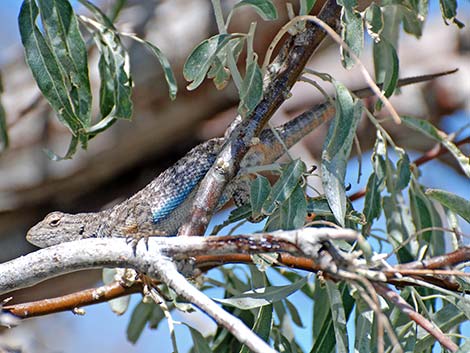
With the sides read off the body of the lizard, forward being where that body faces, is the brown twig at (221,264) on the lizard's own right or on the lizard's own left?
on the lizard's own left

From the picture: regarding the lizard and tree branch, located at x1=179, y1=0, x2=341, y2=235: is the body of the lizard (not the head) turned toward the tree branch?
no

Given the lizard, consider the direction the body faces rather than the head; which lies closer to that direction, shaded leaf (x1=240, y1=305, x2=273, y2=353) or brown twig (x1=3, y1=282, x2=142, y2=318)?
the brown twig

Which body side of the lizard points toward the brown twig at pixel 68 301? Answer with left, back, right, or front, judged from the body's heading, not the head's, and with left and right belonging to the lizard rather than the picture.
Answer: front

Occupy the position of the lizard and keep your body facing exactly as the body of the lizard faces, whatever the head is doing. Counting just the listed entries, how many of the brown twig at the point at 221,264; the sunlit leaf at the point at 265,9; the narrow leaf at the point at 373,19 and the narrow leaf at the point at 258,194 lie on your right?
0

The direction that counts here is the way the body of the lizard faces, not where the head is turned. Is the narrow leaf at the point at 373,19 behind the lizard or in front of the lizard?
behind

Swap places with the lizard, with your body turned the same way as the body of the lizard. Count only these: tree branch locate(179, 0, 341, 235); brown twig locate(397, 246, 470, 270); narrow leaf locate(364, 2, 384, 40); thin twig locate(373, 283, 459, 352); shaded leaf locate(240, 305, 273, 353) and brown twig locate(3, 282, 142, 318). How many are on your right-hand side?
0

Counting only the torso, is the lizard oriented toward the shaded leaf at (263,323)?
no

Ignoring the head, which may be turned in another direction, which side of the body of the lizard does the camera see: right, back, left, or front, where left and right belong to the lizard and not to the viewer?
left

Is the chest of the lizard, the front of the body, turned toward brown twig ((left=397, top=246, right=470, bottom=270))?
no
